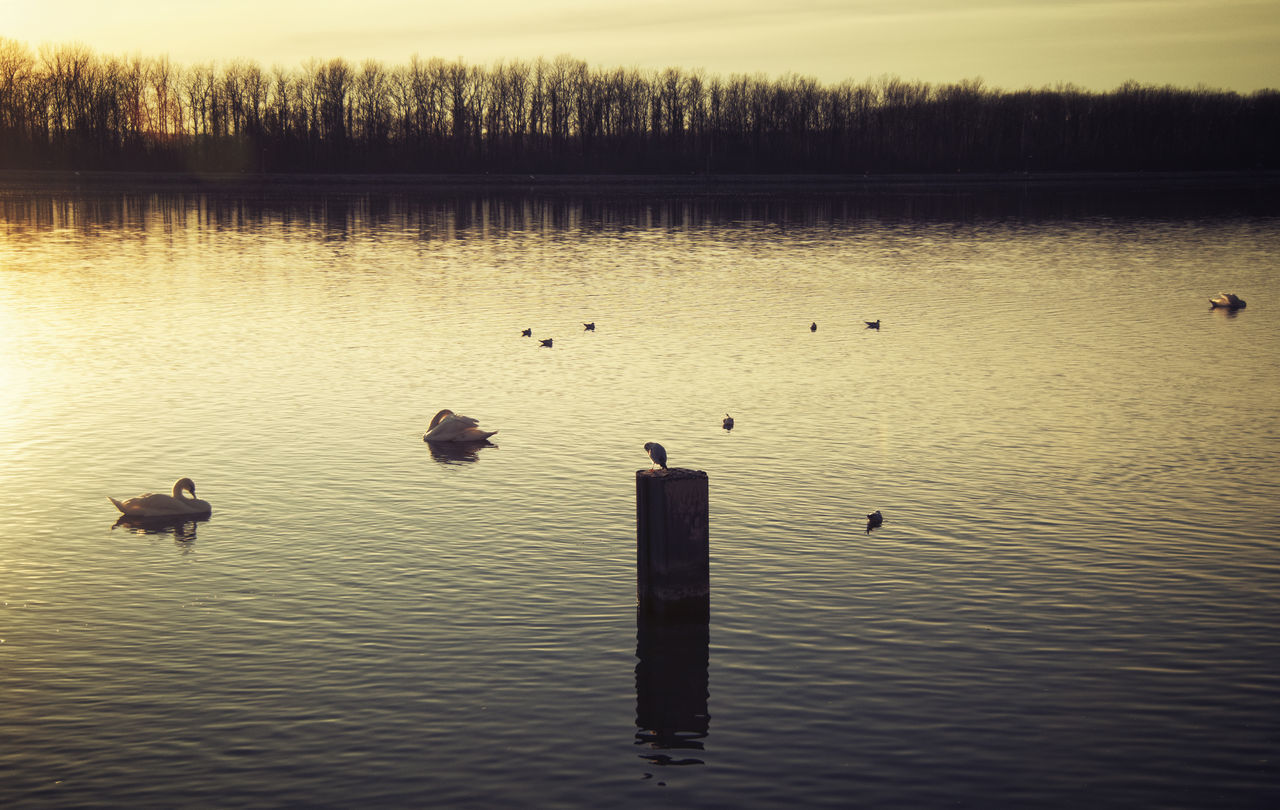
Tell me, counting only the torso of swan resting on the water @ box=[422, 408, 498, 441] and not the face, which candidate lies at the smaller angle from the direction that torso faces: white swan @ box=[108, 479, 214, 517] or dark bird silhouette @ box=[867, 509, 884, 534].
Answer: the white swan

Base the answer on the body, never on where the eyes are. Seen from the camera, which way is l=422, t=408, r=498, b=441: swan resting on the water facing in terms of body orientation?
to the viewer's left

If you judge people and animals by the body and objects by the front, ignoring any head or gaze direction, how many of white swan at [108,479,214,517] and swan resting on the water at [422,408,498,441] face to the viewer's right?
1

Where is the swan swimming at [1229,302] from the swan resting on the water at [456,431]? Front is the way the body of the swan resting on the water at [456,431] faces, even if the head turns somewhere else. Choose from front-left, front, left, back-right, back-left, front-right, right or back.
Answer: back-right

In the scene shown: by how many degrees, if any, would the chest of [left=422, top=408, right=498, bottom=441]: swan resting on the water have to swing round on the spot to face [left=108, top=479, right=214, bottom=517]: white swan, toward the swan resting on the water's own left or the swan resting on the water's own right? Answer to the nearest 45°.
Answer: approximately 45° to the swan resting on the water's own left

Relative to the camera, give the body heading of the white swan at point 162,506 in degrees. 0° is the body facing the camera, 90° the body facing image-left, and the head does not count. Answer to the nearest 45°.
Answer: approximately 270°

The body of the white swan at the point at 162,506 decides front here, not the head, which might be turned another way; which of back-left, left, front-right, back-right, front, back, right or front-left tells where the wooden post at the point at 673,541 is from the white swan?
front-right

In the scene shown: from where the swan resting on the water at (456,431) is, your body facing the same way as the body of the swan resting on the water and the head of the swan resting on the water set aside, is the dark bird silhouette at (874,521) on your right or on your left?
on your left

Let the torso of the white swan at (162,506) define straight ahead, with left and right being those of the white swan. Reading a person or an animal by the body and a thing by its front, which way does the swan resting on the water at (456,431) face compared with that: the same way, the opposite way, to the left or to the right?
the opposite way

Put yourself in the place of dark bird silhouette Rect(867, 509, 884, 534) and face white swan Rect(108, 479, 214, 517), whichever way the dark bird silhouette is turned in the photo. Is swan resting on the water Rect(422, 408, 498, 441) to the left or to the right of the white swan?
right
